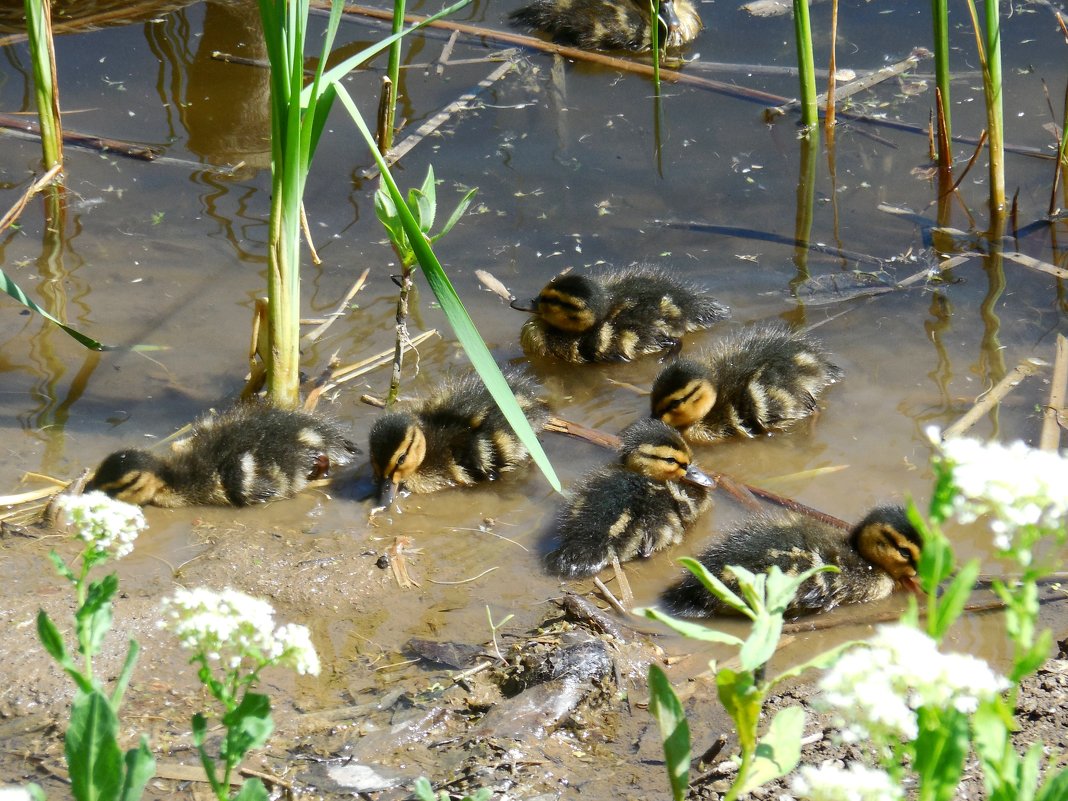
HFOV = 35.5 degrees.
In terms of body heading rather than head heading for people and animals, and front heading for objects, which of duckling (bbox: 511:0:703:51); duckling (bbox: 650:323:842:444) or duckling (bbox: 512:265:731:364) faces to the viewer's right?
duckling (bbox: 511:0:703:51)

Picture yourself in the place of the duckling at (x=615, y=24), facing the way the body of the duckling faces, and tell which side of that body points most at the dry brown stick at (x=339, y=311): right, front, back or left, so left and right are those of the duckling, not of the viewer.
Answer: right

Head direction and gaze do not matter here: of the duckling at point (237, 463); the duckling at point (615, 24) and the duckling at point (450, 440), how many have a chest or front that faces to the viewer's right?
1

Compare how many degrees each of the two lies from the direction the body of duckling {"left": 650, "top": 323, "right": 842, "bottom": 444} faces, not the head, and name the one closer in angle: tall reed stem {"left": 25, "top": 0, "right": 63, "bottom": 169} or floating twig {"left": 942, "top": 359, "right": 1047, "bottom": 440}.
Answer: the tall reed stem

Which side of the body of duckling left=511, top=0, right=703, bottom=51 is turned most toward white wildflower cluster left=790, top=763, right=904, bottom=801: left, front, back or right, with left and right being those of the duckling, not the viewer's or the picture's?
right

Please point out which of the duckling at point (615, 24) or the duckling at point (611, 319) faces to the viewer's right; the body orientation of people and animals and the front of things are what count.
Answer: the duckling at point (615, 24)

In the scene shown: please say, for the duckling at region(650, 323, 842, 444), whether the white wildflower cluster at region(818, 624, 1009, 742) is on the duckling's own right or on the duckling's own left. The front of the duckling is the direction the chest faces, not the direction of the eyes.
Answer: on the duckling's own left

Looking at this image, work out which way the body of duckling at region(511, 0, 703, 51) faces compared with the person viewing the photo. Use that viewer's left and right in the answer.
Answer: facing to the right of the viewer

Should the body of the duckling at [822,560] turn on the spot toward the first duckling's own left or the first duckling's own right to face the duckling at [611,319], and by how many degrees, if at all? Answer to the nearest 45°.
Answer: approximately 135° to the first duckling's own left

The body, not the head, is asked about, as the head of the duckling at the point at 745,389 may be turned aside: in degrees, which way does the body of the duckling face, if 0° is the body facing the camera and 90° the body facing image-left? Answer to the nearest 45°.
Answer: approximately 45°

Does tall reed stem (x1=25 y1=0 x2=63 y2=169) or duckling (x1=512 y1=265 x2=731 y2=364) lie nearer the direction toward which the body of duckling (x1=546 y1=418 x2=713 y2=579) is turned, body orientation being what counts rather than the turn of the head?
the duckling

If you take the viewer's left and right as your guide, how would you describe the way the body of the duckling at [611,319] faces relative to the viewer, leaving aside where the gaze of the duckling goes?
facing to the left of the viewer

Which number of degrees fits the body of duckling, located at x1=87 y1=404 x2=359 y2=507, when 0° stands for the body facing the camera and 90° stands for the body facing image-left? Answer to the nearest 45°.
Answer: approximately 90°
